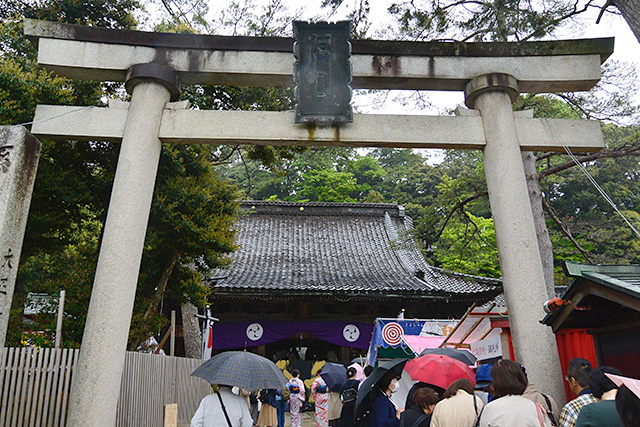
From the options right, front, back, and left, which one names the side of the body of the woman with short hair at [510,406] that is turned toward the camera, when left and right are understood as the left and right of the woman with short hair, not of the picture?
back

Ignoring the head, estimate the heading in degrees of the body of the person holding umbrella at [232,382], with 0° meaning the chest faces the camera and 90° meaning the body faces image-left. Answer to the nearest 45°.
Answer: approximately 180°

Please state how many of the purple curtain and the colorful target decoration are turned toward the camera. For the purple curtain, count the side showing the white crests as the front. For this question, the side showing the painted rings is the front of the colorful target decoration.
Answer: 2

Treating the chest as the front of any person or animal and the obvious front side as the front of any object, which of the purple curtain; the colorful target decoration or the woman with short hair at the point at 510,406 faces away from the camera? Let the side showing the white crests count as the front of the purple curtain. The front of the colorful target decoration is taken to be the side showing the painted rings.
the woman with short hair

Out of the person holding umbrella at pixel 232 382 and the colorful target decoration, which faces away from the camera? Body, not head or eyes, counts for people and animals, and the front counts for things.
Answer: the person holding umbrella

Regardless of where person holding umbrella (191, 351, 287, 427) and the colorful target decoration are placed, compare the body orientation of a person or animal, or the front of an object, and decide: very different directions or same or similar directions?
very different directions

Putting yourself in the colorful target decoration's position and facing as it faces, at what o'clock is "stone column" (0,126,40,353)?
The stone column is roughly at 1 o'clock from the colorful target decoration.

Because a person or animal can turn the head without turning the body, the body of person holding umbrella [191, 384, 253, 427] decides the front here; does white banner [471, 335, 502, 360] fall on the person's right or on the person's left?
on the person's right

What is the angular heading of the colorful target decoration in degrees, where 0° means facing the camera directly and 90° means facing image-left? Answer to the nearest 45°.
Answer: approximately 0°
